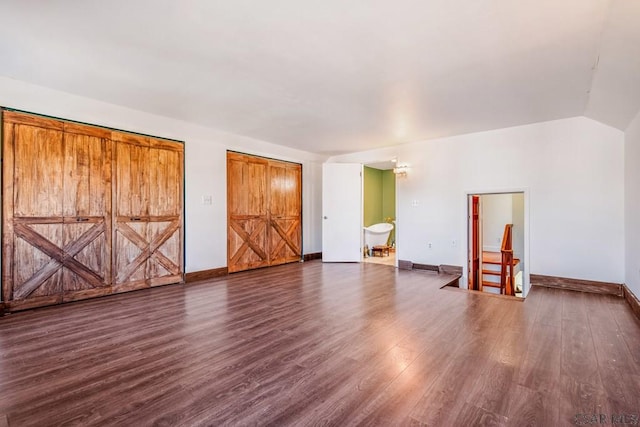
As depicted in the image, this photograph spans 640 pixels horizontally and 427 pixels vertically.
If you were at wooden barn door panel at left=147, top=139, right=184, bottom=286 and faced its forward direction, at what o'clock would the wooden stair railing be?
The wooden stair railing is roughly at 11 o'clock from the wooden barn door panel.

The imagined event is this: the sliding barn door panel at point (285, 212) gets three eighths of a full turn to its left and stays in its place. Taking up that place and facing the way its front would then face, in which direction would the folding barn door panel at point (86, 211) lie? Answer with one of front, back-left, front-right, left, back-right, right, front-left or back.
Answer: back-left

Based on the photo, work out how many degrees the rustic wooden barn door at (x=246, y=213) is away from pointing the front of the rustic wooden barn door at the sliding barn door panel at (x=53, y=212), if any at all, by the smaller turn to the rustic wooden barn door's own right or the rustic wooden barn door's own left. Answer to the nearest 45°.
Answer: approximately 90° to the rustic wooden barn door's own right

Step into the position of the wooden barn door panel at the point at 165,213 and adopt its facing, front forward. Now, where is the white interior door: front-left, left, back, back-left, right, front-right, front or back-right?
front-left

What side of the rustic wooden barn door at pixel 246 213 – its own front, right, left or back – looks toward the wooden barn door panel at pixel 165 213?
right

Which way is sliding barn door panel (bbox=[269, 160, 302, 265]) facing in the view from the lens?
facing the viewer and to the right of the viewer

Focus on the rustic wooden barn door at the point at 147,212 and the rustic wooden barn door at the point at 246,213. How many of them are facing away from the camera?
0

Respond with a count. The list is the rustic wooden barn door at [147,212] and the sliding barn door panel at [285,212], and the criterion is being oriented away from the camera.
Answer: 0

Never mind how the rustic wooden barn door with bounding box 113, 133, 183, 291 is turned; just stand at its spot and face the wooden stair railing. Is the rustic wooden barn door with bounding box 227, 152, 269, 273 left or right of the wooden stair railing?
left

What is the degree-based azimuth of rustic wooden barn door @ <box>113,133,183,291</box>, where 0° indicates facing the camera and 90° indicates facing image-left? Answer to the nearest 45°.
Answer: approximately 315°

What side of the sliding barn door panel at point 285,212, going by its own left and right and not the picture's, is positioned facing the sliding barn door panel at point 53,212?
right
